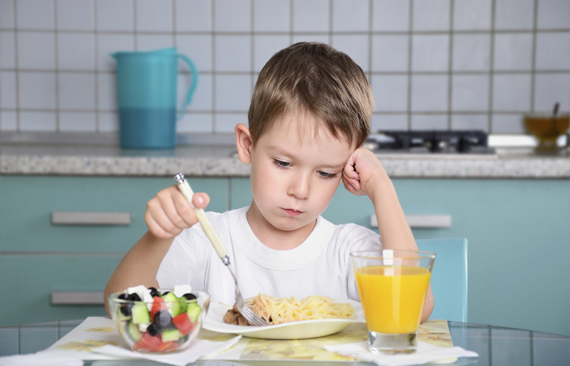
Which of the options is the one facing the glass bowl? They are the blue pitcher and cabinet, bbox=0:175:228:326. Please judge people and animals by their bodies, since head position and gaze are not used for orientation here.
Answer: the cabinet

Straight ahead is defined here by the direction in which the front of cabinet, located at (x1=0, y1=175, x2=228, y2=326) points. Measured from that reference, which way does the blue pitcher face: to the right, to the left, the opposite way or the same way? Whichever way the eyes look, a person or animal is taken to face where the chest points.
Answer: to the right

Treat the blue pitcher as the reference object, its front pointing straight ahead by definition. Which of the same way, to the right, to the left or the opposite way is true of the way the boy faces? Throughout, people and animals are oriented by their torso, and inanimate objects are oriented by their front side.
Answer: to the left

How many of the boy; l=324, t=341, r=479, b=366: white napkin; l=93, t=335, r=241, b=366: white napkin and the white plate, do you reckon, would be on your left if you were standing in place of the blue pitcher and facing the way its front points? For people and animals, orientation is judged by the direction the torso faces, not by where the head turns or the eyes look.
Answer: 4

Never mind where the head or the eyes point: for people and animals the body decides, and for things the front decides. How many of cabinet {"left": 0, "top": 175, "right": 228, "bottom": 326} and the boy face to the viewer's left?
0

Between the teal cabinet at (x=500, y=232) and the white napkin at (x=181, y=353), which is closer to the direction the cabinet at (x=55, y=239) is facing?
the white napkin

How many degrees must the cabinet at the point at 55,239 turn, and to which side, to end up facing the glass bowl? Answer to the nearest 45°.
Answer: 0° — it already faces it

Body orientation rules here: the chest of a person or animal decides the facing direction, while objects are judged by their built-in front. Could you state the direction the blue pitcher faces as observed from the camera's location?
facing to the left of the viewer

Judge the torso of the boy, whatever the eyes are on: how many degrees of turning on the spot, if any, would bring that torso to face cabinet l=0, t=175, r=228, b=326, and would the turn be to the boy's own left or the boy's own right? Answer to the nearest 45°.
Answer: approximately 135° to the boy's own right

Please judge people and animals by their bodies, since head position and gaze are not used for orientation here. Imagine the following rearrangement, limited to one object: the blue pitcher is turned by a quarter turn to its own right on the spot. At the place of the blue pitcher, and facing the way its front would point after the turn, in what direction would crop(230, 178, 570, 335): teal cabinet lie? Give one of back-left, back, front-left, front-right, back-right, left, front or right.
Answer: back-right

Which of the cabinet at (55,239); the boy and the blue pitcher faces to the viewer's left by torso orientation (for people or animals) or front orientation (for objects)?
the blue pitcher
